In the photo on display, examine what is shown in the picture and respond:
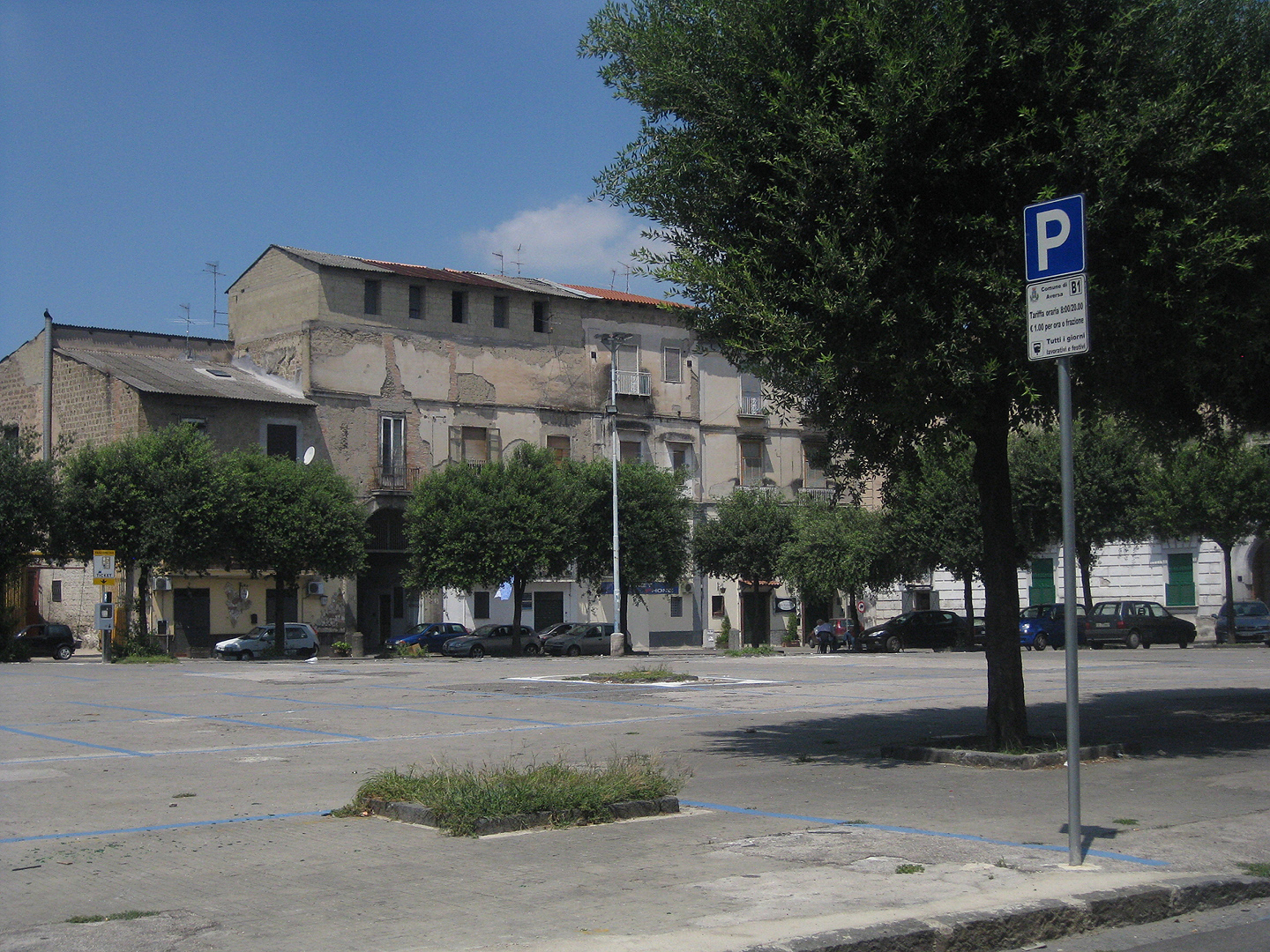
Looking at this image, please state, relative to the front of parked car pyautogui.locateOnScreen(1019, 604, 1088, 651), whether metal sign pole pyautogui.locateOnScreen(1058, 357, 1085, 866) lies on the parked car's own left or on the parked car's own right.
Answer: on the parked car's own left

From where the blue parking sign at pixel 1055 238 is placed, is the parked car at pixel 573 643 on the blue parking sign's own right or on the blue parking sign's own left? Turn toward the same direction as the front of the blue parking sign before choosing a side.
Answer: on the blue parking sign's own right

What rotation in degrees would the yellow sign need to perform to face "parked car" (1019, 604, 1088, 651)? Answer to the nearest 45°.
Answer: approximately 90° to its left

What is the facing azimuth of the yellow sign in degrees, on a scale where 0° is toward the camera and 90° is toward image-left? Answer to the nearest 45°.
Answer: approximately 0°

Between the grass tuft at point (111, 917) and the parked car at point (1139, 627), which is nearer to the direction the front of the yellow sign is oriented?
the grass tuft

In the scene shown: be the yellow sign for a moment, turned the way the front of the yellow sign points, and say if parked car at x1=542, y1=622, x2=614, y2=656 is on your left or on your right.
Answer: on your left
